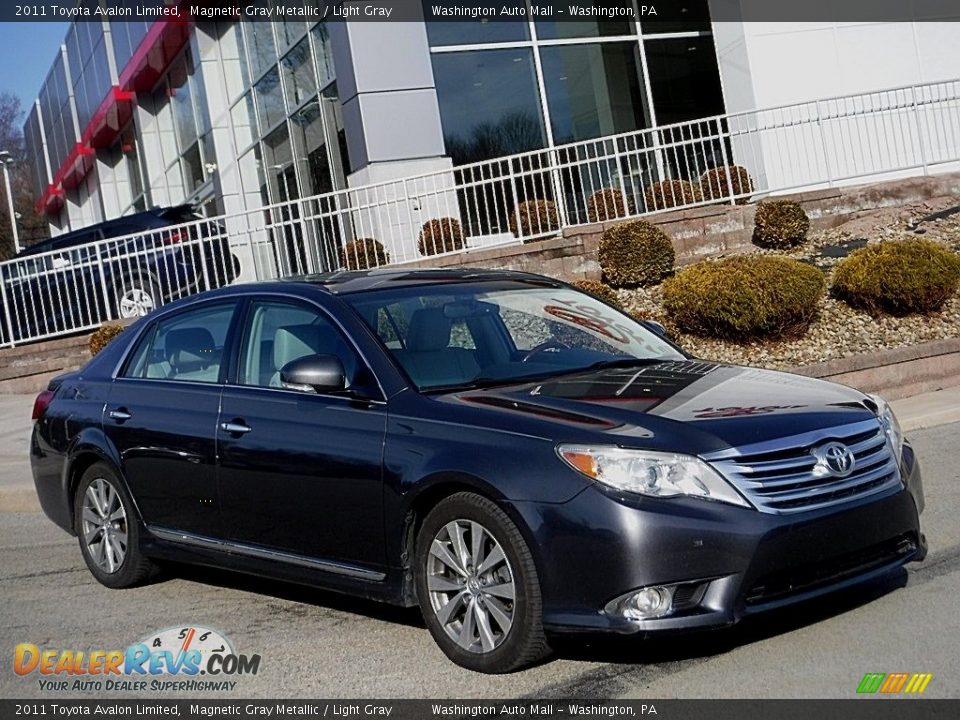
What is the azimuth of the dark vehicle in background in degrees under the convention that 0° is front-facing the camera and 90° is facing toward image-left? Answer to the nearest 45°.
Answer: approximately 135°

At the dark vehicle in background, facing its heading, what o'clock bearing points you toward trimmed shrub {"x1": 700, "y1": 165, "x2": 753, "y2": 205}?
The trimmed shrub is roughly at 5 o'clock from the dark vehicle in background.

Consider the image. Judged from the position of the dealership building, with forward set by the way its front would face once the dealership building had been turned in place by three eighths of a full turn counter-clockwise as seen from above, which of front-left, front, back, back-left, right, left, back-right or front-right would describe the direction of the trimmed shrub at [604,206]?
right

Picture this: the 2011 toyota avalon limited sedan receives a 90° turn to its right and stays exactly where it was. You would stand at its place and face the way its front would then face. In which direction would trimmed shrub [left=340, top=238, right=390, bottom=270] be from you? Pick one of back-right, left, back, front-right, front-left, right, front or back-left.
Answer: back-right

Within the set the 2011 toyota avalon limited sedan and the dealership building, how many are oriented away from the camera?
0

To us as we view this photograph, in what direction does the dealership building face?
facing the viewer and to the left of the viewer

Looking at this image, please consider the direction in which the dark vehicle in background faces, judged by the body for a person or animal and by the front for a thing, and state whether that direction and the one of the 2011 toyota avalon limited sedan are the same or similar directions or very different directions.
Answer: very different directions

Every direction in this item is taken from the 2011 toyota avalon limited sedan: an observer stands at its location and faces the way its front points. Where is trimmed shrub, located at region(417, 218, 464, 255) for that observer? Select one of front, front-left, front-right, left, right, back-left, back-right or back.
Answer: back-left

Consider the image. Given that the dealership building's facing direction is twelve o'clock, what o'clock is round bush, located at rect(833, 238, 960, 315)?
The round bush is roughly at 10 o'clock from the dealership building.

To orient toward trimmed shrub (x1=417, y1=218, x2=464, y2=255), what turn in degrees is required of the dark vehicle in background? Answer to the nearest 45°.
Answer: approximately 180°

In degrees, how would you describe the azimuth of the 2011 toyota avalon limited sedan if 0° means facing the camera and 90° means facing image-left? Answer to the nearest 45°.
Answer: approximately 315°

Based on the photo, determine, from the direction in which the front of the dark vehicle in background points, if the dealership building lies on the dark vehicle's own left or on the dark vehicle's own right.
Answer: on the dark vehicle's own right

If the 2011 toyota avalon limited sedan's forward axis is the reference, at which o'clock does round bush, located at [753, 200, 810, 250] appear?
The round bush is roughly at 8 o'clock from the 2011 toyota avalon limited sedan.
